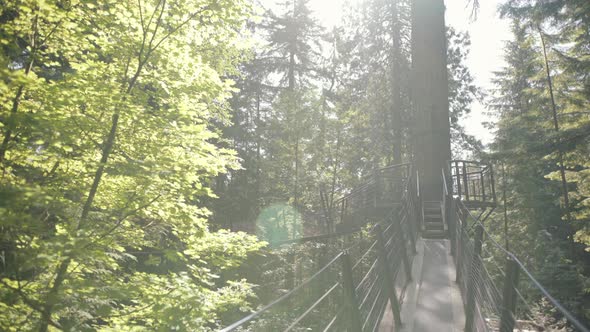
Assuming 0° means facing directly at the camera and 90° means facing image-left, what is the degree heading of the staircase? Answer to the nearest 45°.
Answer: approximately 0°
